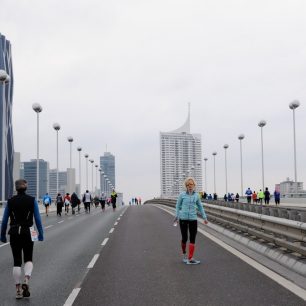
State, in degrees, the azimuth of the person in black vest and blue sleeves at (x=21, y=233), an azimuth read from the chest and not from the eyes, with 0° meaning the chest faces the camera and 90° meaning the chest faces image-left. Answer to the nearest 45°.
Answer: approximately 180°

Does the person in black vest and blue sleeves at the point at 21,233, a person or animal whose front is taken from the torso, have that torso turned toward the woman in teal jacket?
no

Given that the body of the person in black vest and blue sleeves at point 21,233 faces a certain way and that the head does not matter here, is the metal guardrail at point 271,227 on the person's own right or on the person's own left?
on the person's own right

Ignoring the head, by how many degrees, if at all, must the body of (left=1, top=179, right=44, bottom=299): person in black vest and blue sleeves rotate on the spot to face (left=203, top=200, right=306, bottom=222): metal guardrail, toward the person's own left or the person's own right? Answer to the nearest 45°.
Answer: approximately 90° to the person's own right

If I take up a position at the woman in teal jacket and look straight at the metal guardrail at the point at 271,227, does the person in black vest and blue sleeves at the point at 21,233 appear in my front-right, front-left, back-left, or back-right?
back-right
